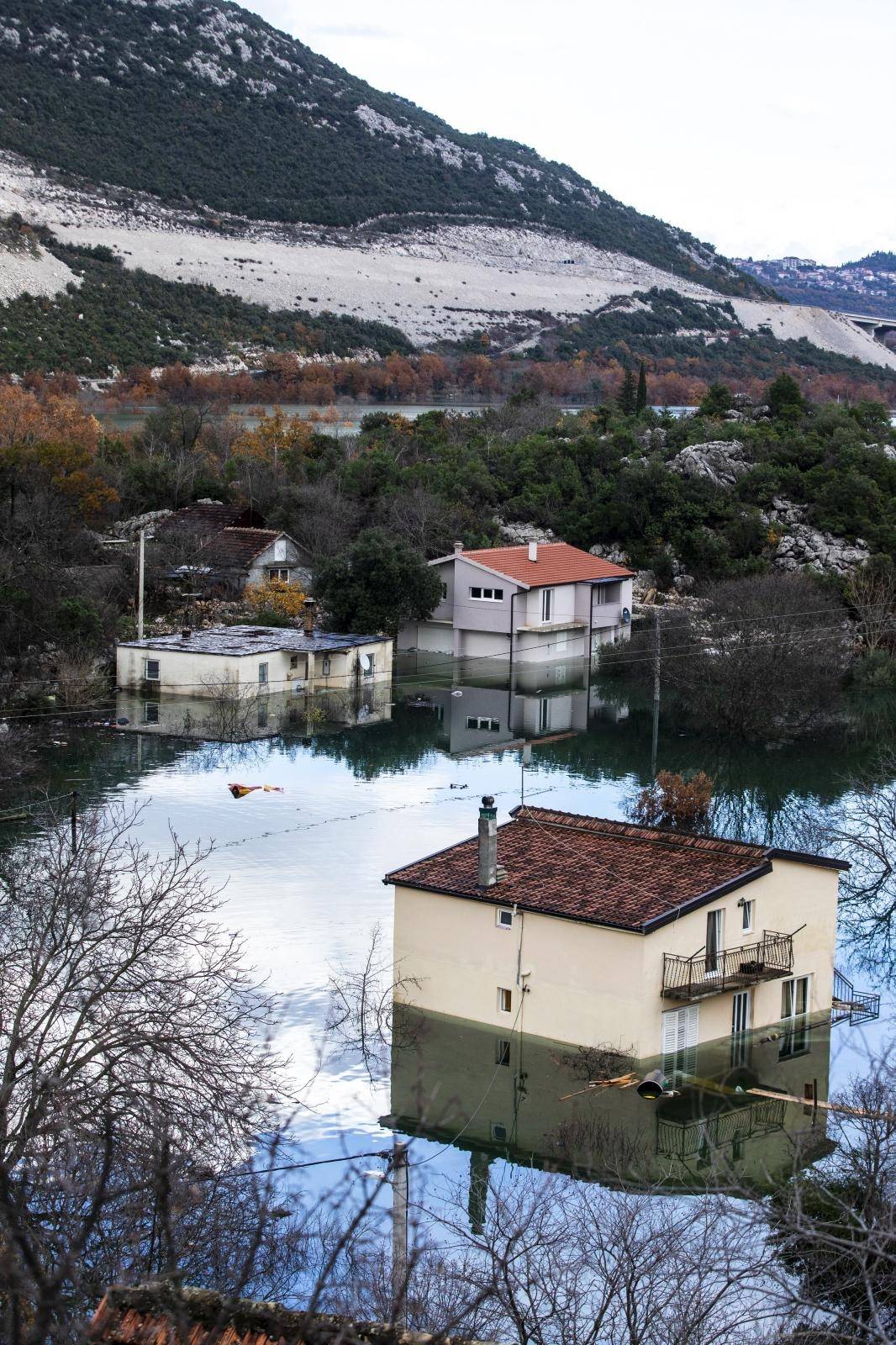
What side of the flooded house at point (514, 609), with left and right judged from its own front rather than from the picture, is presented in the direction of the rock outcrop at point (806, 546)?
left

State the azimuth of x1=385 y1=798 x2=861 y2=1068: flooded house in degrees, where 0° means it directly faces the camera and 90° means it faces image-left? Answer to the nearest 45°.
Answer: approximately 315°

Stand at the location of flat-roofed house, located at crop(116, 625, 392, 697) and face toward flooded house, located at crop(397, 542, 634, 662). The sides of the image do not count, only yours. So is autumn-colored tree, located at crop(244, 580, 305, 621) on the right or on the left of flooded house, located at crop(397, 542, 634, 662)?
left

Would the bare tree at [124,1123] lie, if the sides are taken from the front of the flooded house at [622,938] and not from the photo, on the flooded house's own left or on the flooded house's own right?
on the flooded house's own right

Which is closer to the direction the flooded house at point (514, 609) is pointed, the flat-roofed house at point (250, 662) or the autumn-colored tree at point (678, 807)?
the autumn-colored tree

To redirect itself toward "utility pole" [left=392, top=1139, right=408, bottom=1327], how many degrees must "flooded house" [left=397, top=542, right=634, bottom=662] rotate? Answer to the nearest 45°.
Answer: approximately 45° to its right

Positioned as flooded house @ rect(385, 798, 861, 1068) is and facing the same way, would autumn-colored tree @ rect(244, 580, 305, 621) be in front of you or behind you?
behind

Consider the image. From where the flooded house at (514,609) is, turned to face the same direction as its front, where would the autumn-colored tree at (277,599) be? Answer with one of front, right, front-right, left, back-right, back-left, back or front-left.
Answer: back-right

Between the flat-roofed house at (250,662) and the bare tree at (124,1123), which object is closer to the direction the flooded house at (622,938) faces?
the bare tree

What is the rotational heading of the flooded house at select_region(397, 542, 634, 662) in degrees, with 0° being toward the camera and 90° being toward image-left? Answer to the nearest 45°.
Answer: approximately 315°

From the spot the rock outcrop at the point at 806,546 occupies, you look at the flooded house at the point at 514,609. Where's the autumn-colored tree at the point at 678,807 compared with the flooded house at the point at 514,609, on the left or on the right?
left

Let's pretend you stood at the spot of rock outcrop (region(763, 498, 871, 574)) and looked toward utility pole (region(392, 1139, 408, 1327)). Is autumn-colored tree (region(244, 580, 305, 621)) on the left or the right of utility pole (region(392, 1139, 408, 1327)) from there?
right

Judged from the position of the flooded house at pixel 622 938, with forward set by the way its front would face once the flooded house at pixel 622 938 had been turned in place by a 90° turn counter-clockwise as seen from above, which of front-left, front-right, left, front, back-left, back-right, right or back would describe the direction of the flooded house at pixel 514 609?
front-left
